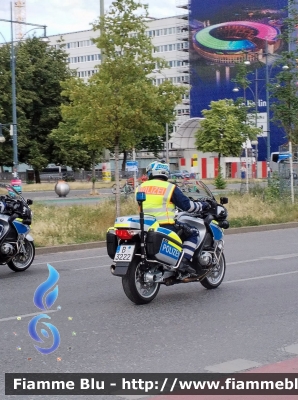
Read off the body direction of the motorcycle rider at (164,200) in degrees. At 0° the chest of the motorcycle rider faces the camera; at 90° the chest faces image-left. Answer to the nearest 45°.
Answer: approximately 225°

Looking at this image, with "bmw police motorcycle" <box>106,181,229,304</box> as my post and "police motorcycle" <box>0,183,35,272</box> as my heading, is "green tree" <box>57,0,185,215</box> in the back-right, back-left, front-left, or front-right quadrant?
front-right

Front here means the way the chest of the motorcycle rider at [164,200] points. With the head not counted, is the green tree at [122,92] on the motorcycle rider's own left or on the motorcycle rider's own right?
on the motorcycle rider's own left

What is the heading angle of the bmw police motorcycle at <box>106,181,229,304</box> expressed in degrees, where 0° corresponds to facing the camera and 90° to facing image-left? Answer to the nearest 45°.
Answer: approximately 225°

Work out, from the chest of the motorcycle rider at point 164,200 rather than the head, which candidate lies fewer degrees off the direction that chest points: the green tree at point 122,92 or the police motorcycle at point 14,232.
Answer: the green tree

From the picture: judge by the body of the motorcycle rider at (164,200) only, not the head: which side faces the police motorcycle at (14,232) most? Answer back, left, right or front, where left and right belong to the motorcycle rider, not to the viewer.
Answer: left

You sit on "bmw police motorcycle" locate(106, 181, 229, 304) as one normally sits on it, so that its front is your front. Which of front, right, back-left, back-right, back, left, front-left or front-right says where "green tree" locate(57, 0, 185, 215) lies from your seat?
front-left

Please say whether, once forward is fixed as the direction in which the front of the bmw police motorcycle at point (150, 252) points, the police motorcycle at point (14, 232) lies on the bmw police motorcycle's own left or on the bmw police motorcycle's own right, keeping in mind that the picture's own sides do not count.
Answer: on the bmw police motorcycle's own left
